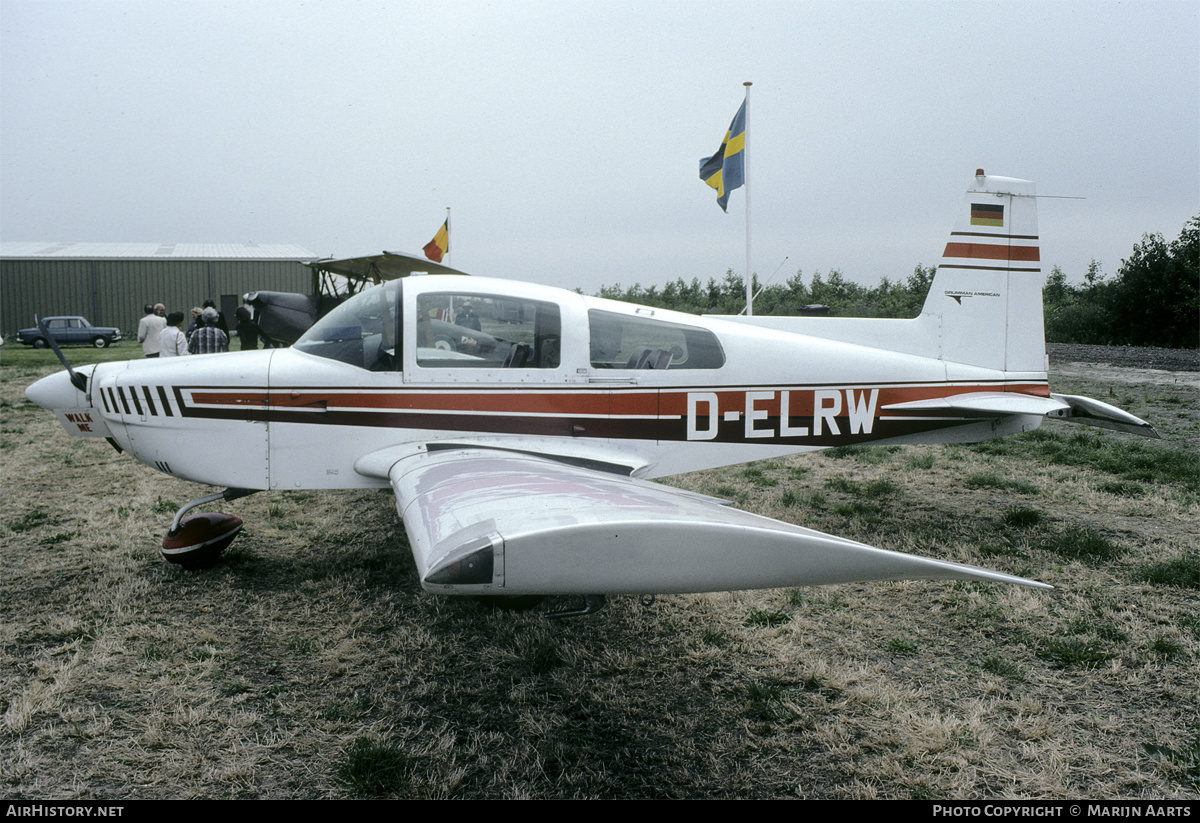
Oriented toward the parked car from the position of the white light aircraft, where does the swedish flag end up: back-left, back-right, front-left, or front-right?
front-right

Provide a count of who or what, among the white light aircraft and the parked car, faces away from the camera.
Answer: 0

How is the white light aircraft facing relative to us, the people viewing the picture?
facing to the left of the viewer

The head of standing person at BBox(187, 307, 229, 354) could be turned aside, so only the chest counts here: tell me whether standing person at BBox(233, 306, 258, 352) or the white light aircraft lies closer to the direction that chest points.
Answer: the standing person

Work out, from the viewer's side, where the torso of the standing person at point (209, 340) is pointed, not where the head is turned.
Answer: away from the camera
